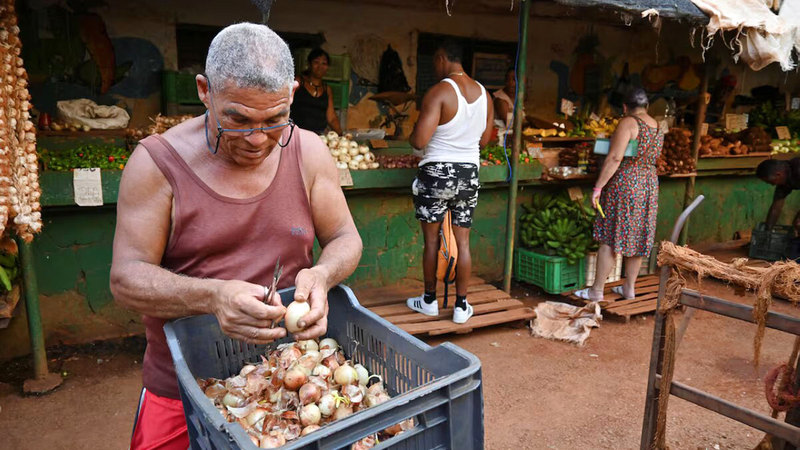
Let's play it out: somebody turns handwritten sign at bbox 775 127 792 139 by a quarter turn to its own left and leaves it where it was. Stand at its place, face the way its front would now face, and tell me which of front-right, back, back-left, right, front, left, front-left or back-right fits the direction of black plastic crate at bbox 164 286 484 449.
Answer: right

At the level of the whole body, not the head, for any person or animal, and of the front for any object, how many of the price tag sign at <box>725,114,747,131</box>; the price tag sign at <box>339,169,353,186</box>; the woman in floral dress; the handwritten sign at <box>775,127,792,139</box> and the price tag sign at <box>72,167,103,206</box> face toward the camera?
4

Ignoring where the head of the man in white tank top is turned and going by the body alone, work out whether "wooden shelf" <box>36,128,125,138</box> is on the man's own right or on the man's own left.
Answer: on the man's own left

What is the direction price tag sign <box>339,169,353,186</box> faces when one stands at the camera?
facing the viewer

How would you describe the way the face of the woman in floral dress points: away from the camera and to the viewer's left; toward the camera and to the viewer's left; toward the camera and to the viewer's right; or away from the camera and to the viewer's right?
away from the camera and to the viewer's left

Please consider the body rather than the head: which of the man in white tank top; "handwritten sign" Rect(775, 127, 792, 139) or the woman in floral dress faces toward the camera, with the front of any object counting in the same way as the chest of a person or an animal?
the handwritten sign

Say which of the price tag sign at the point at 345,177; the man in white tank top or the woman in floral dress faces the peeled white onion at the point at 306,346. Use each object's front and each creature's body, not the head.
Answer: the price tag sign

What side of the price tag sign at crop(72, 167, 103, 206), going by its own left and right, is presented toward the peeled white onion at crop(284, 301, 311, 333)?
front

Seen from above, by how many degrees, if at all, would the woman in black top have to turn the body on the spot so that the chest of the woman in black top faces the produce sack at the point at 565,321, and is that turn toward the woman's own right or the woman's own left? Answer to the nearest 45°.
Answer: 0° — they already face it

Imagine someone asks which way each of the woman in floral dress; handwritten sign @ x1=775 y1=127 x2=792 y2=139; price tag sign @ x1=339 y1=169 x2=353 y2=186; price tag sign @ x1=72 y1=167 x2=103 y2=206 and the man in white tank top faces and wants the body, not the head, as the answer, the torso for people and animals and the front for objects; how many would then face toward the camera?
3

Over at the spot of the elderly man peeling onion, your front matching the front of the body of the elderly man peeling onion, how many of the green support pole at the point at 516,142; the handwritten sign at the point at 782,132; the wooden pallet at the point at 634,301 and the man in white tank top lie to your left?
4

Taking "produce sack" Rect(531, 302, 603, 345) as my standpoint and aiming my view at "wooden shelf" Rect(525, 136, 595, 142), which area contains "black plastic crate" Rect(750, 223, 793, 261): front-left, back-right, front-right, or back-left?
front-right

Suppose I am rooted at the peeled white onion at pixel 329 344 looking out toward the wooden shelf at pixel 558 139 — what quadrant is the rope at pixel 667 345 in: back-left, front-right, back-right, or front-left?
front-right

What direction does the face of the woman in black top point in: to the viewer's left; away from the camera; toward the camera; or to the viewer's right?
toward the camera

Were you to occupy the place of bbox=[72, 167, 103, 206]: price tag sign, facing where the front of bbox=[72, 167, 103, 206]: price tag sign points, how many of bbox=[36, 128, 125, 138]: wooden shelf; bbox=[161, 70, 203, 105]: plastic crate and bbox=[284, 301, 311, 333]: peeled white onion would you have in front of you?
1

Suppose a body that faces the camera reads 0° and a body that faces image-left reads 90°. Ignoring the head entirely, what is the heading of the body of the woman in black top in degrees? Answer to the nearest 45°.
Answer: approximately 315°

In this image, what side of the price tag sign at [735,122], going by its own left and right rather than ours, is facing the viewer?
front

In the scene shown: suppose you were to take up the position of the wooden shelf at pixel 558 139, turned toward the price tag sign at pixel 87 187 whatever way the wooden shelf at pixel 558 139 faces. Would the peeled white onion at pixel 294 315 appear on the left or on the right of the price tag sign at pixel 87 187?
left

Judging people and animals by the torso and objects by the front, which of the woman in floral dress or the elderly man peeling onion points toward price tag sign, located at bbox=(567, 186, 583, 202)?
the woman in floral dress

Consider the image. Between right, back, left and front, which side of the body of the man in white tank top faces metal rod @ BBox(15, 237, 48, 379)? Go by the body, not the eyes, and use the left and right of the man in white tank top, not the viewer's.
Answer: left

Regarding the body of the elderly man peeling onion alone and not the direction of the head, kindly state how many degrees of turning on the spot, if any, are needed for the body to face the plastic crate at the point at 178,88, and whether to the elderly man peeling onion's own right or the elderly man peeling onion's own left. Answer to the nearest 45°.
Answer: approximately 135° to the elderly man peeling onion's own left

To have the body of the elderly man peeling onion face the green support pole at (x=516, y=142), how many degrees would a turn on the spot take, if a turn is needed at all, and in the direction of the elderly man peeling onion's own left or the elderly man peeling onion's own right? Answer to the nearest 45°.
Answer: approximately 90° to the elderly man peeling onion's own left
